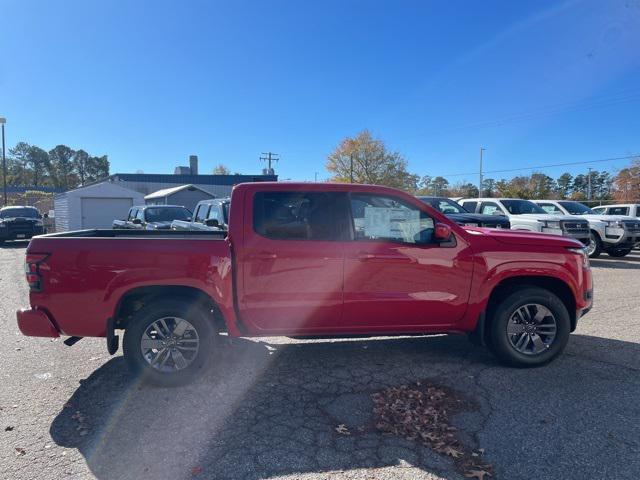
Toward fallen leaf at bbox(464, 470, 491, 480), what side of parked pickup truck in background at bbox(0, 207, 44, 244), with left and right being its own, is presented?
front

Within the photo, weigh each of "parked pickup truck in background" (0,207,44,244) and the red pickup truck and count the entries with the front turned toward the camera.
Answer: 1

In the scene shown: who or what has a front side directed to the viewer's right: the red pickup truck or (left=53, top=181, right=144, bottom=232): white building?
the red pickup truck

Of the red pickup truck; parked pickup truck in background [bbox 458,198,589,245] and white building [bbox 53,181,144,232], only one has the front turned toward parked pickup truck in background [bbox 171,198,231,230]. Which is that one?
the white building

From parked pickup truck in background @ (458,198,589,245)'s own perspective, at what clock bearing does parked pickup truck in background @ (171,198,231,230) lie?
parked pickup truck in background @ (171,198,231,230) is roughly at 3 o'clock from parked pickup truck in background @ (458,198,589,245).

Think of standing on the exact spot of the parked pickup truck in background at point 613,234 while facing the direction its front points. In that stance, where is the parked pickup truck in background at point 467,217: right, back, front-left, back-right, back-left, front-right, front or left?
right

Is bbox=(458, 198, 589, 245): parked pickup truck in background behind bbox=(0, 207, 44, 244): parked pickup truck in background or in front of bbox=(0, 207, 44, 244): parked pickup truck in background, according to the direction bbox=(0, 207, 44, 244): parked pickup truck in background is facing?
in front

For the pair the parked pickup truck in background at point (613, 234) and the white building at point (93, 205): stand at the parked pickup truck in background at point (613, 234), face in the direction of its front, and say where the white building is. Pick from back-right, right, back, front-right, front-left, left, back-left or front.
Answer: back-right

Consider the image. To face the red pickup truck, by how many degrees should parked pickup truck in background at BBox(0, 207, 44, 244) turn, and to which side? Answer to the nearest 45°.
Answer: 0° — it already faces it

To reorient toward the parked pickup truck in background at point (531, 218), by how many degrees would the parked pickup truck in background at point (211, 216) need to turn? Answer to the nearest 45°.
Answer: approximately 135° to its left

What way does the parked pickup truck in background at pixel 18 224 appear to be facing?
toward the camera

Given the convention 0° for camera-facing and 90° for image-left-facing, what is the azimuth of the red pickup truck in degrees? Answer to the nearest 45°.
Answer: approximately 270°

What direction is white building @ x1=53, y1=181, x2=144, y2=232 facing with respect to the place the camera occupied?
facing the viewer

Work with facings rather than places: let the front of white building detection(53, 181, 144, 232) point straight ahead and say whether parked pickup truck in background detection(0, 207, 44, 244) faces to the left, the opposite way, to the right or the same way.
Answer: the same way

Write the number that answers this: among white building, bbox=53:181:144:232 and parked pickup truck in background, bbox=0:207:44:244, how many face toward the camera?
2
